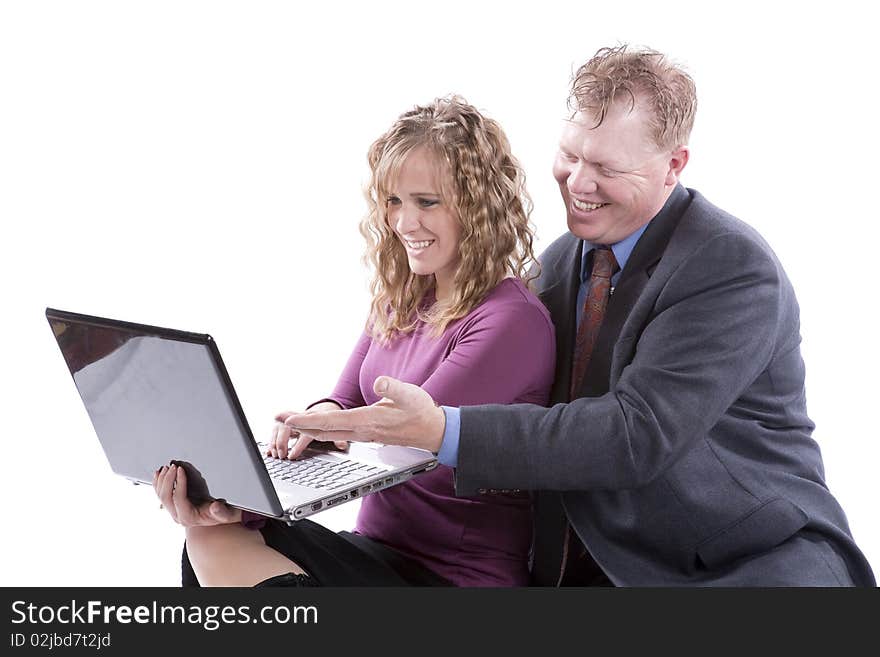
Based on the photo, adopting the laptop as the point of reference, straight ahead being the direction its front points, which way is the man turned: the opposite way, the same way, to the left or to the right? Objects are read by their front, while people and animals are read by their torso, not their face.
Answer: the opposite way

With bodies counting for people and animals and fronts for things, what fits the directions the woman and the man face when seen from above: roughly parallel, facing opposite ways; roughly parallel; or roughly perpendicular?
roughly parallel

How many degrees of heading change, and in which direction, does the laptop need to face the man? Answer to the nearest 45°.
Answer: approximately 45° to its right

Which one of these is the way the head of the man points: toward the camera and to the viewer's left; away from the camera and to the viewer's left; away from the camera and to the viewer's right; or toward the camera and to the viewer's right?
toward the camera and to the viewer's left

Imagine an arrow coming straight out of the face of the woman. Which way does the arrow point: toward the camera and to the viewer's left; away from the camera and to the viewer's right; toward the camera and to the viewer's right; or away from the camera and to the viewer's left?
toward the camera and to the viewer's left

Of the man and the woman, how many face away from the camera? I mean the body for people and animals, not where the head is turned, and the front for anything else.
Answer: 0

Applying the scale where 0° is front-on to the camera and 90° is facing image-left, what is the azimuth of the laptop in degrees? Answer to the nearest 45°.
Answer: approximately 225°

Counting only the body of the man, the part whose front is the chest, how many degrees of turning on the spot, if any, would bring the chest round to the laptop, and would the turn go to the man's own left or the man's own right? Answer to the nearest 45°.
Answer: approximately 45° to the man's own right
